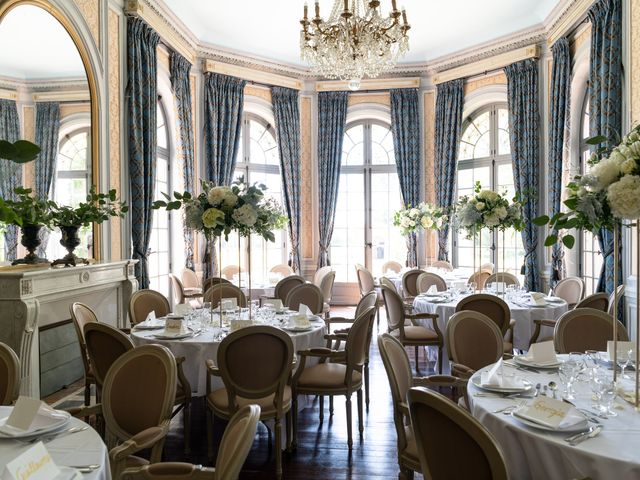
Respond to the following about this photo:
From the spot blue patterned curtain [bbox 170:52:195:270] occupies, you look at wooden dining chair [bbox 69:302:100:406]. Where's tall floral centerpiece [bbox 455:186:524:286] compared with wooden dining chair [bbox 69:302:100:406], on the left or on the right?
left

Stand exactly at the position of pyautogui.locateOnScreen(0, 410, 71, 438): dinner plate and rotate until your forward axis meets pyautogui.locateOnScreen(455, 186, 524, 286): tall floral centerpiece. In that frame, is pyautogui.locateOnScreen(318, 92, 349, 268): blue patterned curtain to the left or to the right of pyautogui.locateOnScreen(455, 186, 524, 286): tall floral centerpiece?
left

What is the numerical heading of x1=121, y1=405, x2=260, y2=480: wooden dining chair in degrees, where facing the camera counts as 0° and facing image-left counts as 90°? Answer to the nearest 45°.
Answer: approximately 90°

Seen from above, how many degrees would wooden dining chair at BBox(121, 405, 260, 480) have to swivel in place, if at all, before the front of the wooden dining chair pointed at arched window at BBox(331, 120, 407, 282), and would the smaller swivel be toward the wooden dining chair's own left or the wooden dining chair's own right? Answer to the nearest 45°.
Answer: approximately 90° to the wooden dining chair's own right

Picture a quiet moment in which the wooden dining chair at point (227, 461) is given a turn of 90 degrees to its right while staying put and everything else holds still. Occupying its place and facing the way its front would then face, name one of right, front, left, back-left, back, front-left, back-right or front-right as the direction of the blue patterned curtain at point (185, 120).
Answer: front

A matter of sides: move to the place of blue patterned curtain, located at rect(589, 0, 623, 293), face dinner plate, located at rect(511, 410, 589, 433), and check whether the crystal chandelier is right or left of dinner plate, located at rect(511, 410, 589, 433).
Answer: right
